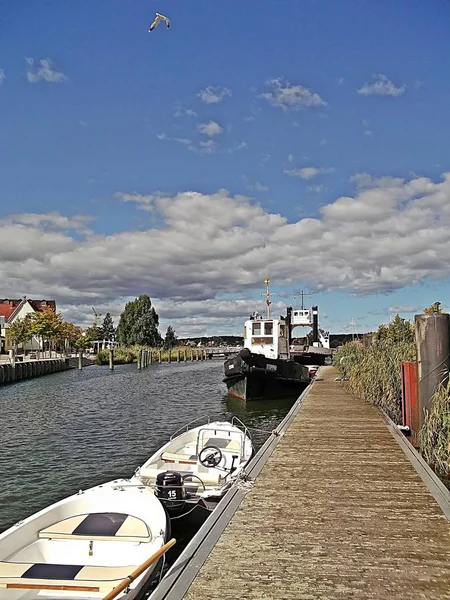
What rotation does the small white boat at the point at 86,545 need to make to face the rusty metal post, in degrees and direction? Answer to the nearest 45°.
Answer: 0° — it already faces it

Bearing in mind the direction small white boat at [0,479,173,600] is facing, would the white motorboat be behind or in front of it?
in front

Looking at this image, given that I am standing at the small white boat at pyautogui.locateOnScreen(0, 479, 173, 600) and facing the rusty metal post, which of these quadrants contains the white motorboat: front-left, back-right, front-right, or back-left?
front-left

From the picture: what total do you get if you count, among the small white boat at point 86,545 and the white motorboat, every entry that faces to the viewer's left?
0

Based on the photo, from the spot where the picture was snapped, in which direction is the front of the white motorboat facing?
facing away from the viewer and to the right of the viewer

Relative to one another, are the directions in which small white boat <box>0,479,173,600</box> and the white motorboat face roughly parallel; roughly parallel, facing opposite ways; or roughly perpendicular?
roughly parallel

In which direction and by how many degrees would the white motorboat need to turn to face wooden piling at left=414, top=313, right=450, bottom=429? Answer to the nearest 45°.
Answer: approximately 45° to its right

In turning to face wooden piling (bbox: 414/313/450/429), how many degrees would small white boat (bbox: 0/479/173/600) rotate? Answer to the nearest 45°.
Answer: approximately 45° to its right

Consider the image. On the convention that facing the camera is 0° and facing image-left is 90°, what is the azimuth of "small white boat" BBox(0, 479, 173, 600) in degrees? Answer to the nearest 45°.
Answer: approximately 225°

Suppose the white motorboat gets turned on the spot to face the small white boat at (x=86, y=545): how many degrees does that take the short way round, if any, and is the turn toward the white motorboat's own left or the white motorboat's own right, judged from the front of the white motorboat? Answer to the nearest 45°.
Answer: approximately 180°

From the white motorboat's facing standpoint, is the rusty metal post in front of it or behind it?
in front
